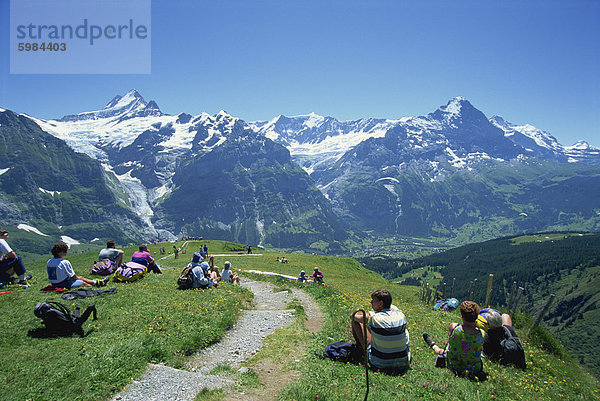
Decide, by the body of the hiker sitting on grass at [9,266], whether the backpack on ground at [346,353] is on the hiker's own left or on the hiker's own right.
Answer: on the hiker's own right

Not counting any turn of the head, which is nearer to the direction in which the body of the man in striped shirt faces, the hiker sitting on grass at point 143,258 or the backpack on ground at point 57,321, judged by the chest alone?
the hiker sitting on grass

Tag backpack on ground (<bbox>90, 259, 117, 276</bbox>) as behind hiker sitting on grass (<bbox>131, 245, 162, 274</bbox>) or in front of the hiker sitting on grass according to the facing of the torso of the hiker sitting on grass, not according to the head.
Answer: behind

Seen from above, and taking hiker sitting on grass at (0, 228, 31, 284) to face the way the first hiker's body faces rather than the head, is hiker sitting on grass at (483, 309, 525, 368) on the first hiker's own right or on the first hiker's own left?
on the first hiker's own right

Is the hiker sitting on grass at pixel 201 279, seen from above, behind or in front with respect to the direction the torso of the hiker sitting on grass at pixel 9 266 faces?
in front

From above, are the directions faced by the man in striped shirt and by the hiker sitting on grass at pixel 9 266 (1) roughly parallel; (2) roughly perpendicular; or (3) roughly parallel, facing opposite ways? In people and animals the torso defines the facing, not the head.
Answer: roughly perpendicular

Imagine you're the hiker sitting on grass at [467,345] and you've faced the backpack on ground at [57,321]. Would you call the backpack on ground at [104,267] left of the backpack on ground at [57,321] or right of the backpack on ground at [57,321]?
right

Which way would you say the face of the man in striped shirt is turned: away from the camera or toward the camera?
away from the camera

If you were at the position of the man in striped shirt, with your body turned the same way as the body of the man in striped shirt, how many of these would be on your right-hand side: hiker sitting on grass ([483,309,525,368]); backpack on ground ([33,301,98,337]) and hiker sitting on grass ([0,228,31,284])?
1

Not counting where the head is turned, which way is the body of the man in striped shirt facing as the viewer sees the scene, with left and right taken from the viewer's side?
facing away from the viewer and to the left of the viewer

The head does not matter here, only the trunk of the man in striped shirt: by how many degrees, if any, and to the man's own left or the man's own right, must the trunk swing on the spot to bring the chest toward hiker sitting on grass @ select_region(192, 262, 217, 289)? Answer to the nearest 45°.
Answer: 0° — they already face them

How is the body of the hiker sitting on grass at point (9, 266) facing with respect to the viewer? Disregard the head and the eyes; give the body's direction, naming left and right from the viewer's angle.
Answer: facing to the right of the viewer
